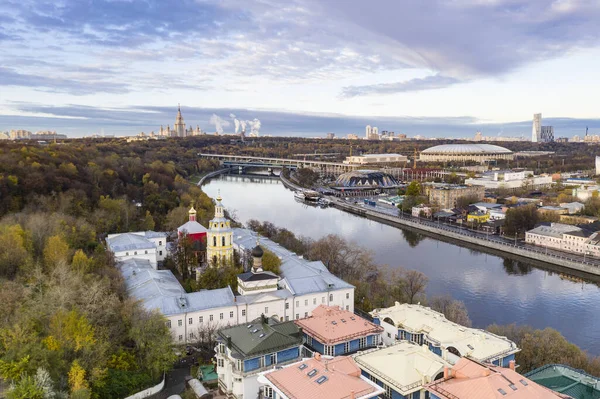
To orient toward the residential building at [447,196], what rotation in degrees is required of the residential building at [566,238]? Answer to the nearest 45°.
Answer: approximately 90° to its right

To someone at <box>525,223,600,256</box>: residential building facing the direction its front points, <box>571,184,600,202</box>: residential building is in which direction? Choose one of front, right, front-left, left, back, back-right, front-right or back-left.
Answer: back-right

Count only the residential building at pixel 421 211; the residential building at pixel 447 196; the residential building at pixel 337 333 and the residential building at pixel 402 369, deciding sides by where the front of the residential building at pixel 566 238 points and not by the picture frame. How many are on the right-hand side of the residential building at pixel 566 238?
2

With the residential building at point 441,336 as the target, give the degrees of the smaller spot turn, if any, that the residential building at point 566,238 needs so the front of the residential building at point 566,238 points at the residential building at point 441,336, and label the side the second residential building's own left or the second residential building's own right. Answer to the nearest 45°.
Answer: approximately 45° to the second residential building's own left

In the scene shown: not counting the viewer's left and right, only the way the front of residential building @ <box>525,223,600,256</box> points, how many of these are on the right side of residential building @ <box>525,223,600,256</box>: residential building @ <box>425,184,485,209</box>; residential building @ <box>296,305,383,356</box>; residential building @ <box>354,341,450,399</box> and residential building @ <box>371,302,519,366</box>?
1

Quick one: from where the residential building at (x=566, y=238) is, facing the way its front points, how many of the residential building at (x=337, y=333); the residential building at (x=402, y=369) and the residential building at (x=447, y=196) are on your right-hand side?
1

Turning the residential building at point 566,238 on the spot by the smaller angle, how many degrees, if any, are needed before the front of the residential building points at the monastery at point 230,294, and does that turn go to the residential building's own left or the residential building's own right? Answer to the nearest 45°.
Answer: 0° — it already faces it

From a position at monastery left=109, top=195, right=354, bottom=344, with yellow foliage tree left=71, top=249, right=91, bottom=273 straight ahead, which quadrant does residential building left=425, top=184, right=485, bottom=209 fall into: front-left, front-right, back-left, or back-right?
back-right

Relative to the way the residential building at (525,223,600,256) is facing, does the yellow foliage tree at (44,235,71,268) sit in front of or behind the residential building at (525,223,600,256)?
in front

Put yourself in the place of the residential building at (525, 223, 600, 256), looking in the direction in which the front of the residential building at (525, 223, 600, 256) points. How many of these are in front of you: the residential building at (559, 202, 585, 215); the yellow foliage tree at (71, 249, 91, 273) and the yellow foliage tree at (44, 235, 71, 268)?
2

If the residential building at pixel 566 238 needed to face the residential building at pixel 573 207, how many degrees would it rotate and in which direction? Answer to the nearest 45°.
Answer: approximately 135° to its right

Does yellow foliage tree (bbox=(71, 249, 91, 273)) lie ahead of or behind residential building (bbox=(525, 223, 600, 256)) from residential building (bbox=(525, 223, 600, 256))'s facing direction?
ahead

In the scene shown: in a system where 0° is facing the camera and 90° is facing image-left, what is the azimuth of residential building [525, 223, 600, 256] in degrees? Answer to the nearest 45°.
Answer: approximately 45°
